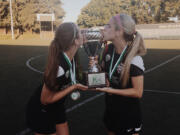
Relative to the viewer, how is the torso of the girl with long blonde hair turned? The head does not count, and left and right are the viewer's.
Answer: facing the viewer and to the left of the viewer

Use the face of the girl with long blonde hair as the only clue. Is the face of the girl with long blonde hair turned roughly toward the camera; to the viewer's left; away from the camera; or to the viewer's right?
to the viewer's left
